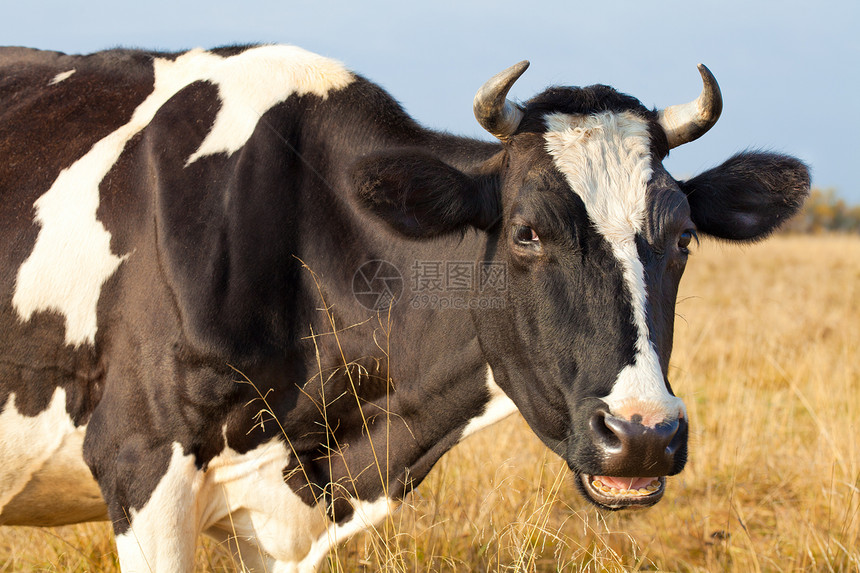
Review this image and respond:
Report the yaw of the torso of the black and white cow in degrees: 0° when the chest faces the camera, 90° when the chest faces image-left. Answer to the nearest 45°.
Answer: approximately 315°

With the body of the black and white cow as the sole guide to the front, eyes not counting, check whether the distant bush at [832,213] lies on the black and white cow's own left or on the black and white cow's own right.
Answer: on the black and white cow's own left
